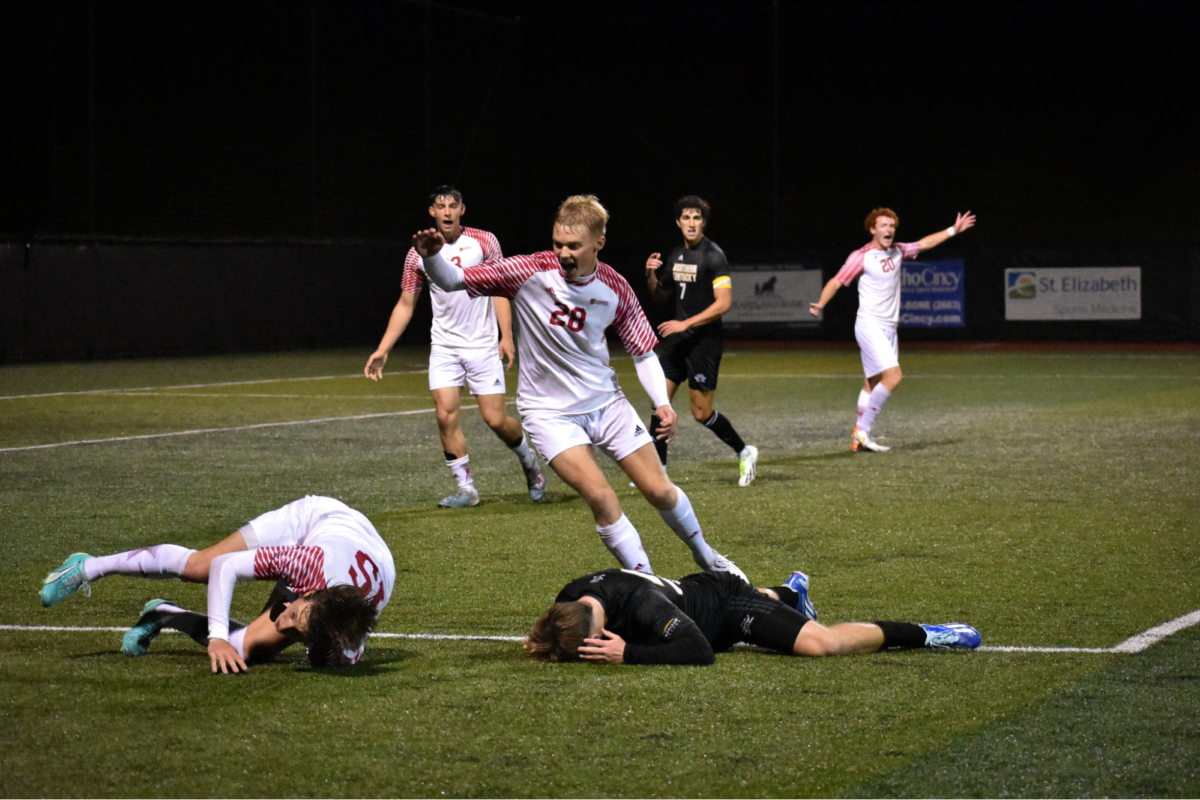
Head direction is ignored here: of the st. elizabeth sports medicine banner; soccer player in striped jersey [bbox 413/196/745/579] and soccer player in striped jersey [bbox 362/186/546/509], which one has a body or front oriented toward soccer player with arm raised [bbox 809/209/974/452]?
the st. elizabeth sports medicine banner

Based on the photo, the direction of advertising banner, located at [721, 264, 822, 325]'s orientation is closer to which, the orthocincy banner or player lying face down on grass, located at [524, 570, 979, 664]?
the player lying face down on grass

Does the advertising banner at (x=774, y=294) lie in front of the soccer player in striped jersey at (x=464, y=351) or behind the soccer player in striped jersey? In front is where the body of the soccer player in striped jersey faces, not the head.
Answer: behind

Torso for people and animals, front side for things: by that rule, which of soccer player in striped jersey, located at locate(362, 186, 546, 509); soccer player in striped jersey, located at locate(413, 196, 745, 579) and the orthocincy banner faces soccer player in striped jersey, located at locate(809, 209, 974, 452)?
the orthocincy banner

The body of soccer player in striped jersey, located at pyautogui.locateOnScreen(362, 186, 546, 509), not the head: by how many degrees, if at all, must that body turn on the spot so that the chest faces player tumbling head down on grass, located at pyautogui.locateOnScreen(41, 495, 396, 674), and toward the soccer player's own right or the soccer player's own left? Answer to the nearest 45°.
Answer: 0° — they already face them

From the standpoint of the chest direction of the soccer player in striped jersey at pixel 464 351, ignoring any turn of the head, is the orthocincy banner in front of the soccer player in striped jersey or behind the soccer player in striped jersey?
behind

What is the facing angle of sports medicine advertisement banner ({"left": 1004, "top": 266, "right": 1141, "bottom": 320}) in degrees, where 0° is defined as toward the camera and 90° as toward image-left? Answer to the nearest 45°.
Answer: approximately 0°

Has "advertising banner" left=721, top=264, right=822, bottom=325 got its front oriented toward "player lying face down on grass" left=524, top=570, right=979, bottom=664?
yes
